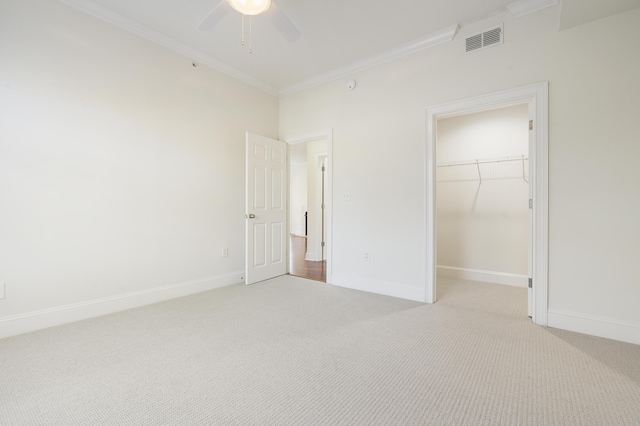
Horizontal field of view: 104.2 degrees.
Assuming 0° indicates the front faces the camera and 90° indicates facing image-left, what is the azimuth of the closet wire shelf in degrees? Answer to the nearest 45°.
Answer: approximately 0°

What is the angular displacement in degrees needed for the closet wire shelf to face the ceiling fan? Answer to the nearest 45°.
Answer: approximately 45° to its right

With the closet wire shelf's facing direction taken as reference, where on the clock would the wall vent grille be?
The wall vent grille is roughly at 12 o'clock from the closet wire shelf.

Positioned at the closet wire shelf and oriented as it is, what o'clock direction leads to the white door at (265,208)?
The white door is roughly at 2 o'clock from the closet wire shelf.

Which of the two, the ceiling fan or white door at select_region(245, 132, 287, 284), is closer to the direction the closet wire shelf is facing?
the ceiling fan

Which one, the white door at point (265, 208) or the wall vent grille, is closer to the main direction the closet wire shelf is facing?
the wall vent grille
